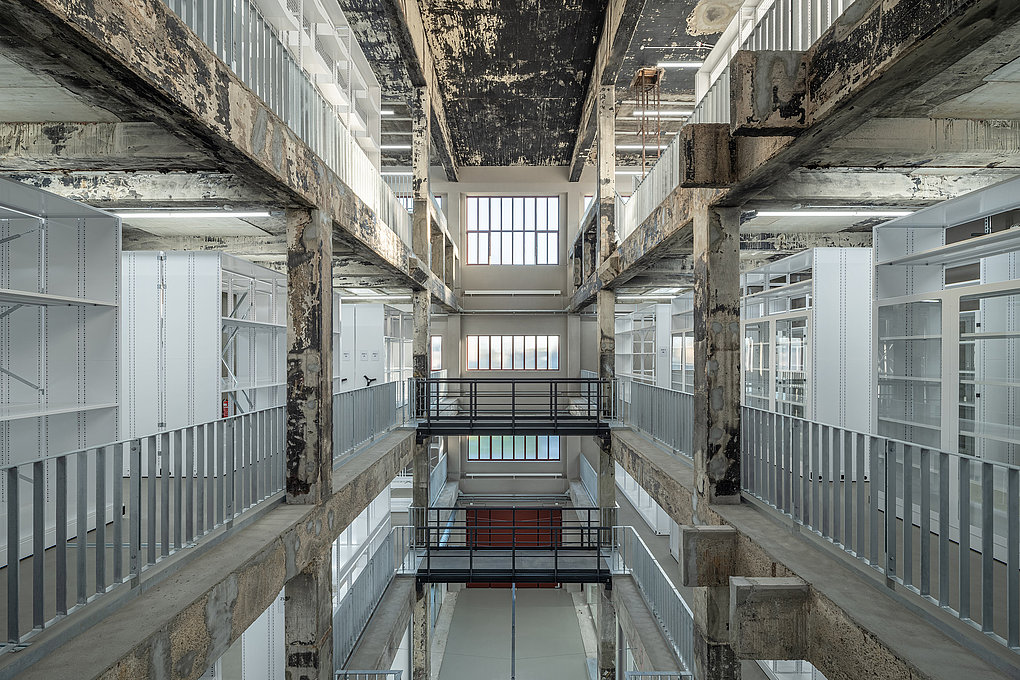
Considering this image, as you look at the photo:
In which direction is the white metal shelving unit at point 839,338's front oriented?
to the viewer's left

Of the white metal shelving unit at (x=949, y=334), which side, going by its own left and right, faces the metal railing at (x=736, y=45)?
front

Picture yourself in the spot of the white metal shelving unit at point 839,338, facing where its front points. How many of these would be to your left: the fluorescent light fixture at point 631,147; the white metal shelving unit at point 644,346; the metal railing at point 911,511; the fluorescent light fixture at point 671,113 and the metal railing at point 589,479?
1

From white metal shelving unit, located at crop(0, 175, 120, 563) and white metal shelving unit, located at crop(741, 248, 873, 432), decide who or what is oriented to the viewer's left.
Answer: white metal shelving unit, located at crop(741, 248, 873, 432)

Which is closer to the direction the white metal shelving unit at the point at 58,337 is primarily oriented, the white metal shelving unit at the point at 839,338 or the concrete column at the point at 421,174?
the white metal shelving unit

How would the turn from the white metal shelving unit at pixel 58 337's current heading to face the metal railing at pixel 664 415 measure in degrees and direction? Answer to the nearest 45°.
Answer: approximately 45° to its left

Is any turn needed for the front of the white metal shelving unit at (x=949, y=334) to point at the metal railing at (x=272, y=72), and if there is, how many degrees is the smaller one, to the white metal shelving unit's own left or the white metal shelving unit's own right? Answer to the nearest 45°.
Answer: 0° — it already faces it

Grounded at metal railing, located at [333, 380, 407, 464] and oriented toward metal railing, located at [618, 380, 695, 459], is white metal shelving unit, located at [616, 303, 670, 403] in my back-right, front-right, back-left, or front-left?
front-left

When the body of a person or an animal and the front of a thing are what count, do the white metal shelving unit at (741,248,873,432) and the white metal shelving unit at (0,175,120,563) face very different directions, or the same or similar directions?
very different directions

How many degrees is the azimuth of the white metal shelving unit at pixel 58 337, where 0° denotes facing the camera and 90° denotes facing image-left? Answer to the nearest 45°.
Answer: approximately 315°

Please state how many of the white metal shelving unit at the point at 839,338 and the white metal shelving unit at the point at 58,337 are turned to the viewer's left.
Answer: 1

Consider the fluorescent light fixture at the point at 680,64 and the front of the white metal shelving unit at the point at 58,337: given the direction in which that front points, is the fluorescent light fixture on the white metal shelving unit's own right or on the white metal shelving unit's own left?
on the white metal shelving unit's own left

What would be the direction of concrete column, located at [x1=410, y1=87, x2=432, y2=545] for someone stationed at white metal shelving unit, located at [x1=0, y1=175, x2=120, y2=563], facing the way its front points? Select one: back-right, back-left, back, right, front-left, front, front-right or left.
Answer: left

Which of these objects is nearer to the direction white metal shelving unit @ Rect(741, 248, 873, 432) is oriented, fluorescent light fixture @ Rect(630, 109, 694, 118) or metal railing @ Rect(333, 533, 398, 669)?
the metal railing
